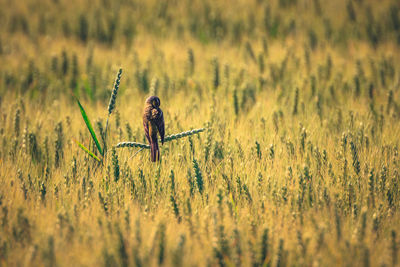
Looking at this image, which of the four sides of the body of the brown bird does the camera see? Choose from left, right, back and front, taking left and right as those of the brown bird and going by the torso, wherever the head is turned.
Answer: back
